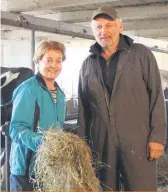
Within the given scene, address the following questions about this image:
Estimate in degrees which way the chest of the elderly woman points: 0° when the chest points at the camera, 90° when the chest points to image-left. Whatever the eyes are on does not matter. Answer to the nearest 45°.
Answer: approximately 315°

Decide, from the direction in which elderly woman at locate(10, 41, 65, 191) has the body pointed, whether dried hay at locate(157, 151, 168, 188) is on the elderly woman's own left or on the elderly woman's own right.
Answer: on the elderly woman's own left

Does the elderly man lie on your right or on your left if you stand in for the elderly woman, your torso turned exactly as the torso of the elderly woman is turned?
on your left
